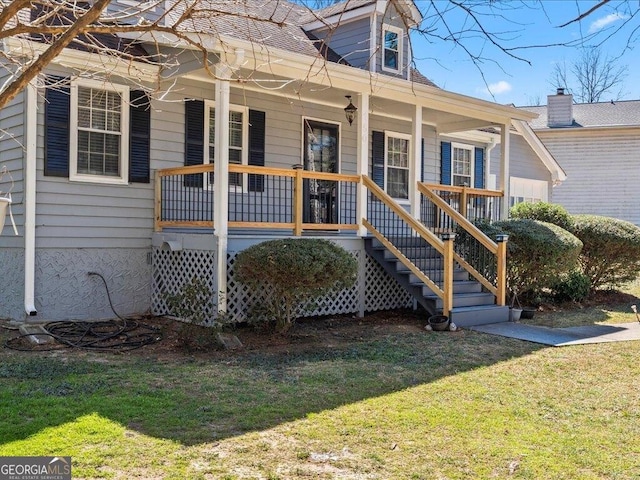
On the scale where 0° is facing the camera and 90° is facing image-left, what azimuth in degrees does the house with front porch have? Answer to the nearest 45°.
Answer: approximately 315°

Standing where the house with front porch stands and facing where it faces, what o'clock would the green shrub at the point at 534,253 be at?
The green shrub is roughly at 10 o'clock from the house with front porch.

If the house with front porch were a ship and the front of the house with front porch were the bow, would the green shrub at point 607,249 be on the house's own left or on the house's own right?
on the house's own left

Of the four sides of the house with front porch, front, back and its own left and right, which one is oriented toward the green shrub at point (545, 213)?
left
